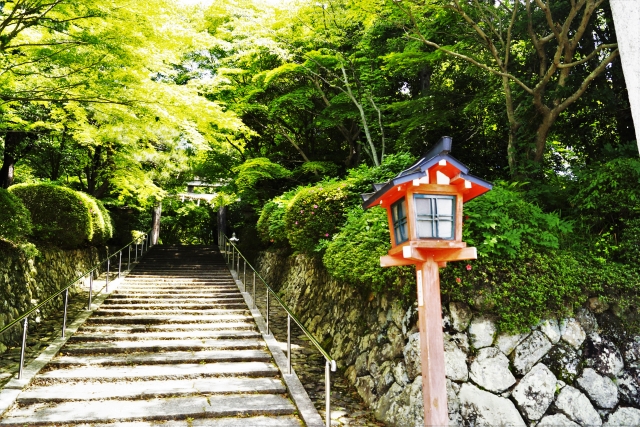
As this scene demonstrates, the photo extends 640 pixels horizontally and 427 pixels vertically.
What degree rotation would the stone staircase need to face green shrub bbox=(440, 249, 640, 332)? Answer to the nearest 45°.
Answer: approximately 45° to its left

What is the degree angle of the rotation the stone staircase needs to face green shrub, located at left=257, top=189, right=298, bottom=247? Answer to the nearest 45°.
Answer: approximately 135° to its left

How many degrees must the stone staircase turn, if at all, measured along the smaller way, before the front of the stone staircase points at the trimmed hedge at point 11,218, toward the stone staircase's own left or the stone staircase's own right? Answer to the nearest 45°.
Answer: approximately 135° to the stone staircase's own right

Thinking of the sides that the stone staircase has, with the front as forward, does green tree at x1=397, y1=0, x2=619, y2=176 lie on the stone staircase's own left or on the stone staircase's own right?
on the stone staircase's own left

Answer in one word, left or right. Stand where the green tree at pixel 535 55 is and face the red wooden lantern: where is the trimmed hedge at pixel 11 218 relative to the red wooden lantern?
right

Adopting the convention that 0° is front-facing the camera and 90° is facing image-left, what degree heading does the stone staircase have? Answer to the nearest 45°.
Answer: approximately 0°

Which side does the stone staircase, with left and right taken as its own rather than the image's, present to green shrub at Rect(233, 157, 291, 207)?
back

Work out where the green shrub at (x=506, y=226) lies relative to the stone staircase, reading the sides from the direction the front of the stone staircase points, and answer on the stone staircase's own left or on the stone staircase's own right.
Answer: on the stone staircase's own left

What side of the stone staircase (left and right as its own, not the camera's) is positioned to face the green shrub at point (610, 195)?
left
